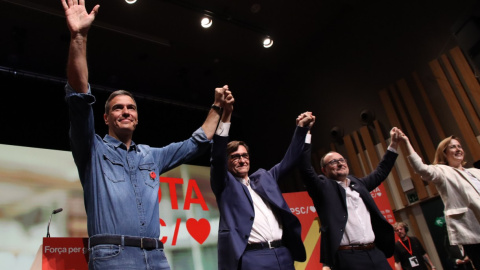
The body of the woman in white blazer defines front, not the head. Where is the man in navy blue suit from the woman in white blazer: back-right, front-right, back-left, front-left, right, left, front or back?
right

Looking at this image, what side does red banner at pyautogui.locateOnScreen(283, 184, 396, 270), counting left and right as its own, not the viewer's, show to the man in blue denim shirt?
front

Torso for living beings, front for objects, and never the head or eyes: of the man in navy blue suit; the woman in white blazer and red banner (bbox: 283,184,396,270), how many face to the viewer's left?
0

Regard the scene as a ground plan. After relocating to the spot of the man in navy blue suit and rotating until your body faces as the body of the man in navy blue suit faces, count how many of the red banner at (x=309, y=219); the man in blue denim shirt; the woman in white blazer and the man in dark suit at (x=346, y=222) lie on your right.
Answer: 1

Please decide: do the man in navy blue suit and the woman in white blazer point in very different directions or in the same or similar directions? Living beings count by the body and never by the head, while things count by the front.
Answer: same or similar directions

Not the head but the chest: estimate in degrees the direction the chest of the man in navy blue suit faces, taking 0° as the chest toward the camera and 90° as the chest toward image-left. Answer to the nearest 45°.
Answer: approximately 315°

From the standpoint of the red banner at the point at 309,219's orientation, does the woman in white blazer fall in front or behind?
in front

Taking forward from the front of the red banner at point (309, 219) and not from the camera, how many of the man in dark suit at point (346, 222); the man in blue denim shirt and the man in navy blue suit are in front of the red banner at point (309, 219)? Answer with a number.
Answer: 3

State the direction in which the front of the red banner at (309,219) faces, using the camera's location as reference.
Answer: facing the viewer

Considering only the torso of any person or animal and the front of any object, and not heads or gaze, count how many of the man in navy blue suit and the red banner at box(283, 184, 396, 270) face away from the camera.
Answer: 0

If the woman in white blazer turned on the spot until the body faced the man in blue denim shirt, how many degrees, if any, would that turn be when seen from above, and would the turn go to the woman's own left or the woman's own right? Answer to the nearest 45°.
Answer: approximately 90° to the woman's own right
